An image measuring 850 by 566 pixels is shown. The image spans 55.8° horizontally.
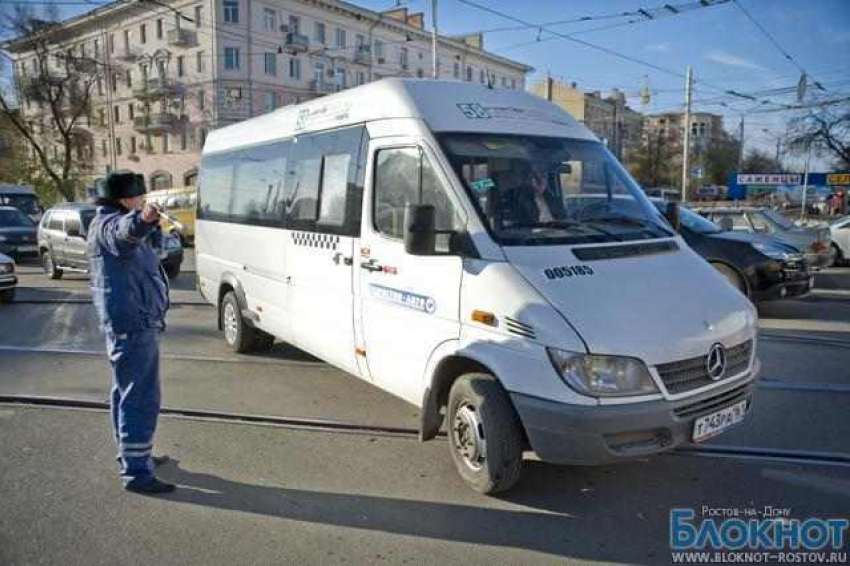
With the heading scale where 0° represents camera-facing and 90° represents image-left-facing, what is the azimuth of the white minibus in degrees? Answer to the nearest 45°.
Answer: approximately 315°

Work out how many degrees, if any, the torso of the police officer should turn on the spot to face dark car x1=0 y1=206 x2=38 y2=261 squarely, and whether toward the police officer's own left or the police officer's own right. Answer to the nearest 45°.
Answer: approximately 90° to the police officer's own left

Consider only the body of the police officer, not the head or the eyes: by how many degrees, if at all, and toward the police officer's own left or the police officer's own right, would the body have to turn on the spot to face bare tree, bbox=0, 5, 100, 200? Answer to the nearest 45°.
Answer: approximately 90° to the police officer's own left

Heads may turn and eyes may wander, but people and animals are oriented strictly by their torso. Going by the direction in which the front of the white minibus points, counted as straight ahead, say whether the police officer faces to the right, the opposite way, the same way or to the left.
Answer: to the left

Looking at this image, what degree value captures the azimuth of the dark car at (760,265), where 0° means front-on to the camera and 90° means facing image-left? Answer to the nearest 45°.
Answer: approximately 315°

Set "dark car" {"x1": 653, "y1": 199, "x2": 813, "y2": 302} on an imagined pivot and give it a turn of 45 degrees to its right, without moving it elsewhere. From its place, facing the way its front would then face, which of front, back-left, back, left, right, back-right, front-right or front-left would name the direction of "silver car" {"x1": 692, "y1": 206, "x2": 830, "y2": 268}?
back

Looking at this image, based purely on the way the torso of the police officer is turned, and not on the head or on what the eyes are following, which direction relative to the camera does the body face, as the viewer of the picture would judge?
to the viewer's right

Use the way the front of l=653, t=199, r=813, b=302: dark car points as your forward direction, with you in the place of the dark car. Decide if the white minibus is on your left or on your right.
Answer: on your right

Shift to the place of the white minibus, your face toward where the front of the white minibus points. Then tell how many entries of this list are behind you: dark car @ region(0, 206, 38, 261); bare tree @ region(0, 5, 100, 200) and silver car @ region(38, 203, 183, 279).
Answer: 3

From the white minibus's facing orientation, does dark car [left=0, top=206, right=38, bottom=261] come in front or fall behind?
behind

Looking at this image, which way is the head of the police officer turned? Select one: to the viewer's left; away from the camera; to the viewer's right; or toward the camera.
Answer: to the viewer's right

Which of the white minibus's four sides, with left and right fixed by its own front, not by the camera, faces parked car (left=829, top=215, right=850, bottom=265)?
left

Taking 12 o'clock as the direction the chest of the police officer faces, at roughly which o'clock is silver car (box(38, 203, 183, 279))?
The silver car is roughly at 9 o'clock from the police officer.
